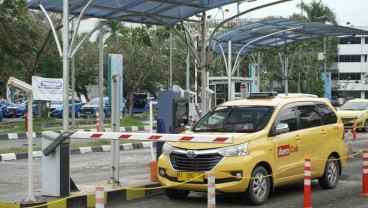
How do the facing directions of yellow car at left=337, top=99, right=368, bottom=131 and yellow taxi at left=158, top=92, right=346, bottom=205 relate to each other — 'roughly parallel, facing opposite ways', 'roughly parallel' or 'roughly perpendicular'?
roughly parallel

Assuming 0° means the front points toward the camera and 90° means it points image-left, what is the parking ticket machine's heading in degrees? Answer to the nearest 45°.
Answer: approximately 315°

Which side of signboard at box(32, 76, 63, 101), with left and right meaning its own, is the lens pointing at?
front

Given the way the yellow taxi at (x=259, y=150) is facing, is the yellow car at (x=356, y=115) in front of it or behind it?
behind

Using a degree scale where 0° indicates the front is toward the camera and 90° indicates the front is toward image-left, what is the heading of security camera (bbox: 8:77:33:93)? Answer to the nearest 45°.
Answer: approximately 270°

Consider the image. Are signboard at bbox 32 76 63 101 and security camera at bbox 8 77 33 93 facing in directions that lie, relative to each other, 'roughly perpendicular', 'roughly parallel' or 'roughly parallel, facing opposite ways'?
roughly perpendicular

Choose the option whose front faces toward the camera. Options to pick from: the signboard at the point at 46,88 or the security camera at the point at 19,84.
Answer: the signboard

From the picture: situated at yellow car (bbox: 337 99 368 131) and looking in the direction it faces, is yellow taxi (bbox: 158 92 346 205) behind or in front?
in front

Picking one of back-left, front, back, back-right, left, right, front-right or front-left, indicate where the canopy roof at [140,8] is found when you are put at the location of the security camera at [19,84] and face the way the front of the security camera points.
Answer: front-left
